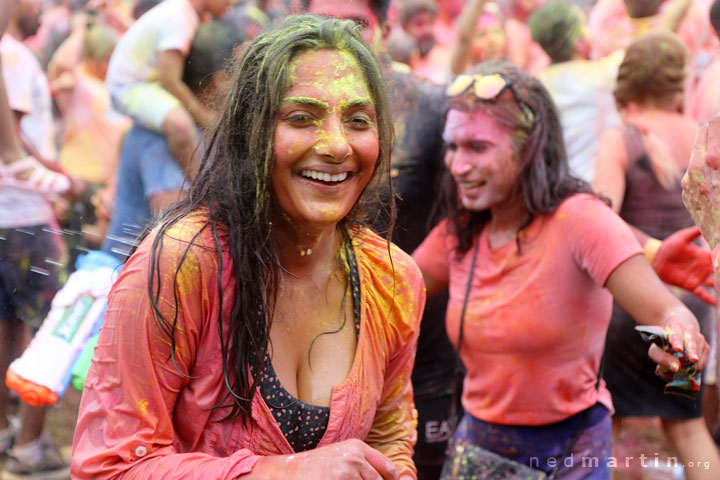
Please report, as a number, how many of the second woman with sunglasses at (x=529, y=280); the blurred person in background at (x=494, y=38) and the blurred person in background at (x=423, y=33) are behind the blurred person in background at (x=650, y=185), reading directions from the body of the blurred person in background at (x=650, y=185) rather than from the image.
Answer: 1

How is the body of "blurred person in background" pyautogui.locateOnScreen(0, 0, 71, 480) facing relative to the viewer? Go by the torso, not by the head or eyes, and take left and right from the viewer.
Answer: facing to the right of the viewer

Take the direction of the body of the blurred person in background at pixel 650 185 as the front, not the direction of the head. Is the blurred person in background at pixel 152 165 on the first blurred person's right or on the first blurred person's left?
on the first blurred person's left

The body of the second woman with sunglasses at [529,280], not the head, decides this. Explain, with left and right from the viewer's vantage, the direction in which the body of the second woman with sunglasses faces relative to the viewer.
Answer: facing the viewer and to the left of the viewer

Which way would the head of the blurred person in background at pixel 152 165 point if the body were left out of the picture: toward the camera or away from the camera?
away from the camera

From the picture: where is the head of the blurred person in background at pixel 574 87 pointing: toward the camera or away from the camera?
away from the camera

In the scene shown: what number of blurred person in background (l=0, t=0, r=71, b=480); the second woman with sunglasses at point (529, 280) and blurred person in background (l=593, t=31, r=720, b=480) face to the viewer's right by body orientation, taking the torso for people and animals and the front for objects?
1

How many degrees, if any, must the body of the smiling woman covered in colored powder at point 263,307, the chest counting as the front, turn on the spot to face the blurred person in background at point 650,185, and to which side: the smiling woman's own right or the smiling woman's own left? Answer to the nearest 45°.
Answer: approximately 90° to the smiling woman's own left

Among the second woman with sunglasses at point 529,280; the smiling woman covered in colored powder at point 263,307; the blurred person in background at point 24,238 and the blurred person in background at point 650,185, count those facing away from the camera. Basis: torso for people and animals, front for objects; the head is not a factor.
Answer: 1

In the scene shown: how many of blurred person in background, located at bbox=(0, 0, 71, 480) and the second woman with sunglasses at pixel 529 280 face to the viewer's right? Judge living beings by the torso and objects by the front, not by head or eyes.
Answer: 1

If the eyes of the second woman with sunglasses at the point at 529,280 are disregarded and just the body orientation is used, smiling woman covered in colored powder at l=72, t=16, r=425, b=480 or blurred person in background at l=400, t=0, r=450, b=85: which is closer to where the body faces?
the smiling woman covered in colored powder

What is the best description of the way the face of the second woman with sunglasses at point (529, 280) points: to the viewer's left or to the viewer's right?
to the viewer's left

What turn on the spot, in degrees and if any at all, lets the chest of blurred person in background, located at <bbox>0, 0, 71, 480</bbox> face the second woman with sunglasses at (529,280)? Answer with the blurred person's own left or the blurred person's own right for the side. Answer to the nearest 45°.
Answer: approximately 45° to the blurred person's own right

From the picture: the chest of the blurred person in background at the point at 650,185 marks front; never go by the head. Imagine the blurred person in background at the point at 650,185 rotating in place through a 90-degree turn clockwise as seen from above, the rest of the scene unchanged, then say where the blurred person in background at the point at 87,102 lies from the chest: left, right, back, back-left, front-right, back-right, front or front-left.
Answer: back

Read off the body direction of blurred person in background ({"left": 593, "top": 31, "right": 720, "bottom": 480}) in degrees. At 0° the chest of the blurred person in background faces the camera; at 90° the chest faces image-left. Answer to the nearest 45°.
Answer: approximately 180°
